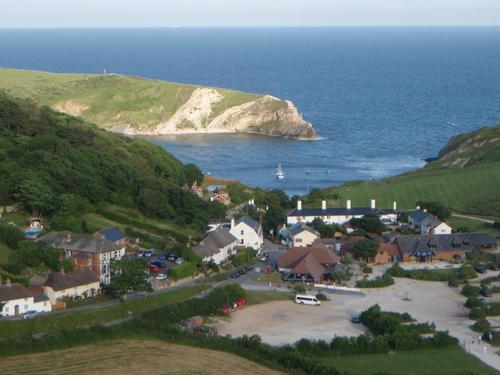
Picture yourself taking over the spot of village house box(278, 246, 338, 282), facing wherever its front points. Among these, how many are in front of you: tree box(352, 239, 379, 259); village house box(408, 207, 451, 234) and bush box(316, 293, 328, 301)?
1

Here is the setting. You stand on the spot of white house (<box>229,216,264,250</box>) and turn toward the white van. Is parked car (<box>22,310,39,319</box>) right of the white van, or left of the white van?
right

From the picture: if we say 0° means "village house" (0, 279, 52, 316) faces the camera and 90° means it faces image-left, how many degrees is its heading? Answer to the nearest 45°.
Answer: approximately 315°

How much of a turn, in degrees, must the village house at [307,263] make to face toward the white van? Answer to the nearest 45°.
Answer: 0° — it already faces it

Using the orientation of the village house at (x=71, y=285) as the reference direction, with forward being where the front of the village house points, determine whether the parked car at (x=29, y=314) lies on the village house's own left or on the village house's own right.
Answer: on the village house's own right

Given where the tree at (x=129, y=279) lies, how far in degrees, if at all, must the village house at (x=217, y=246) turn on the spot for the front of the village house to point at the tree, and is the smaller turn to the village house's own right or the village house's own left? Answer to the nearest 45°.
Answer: approximately 90° to the village house's own right

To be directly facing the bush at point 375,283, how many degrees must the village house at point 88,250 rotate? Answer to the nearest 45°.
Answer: approximately 45° to its left

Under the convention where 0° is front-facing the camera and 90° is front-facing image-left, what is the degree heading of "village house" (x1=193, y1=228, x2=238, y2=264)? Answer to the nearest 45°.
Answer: approximately 315°

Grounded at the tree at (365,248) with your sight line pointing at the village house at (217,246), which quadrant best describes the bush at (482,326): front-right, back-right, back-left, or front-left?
back-left
